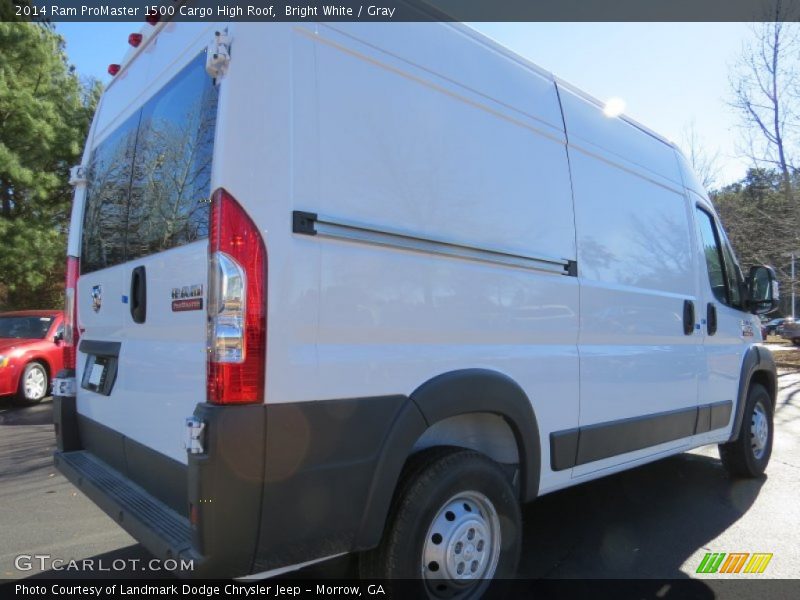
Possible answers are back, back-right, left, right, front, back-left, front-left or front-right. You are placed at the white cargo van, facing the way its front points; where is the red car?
left

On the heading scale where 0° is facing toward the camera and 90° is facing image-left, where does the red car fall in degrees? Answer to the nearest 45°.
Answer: approximately 45°

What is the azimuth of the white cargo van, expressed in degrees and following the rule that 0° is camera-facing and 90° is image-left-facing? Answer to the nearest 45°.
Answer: approximately 225°
